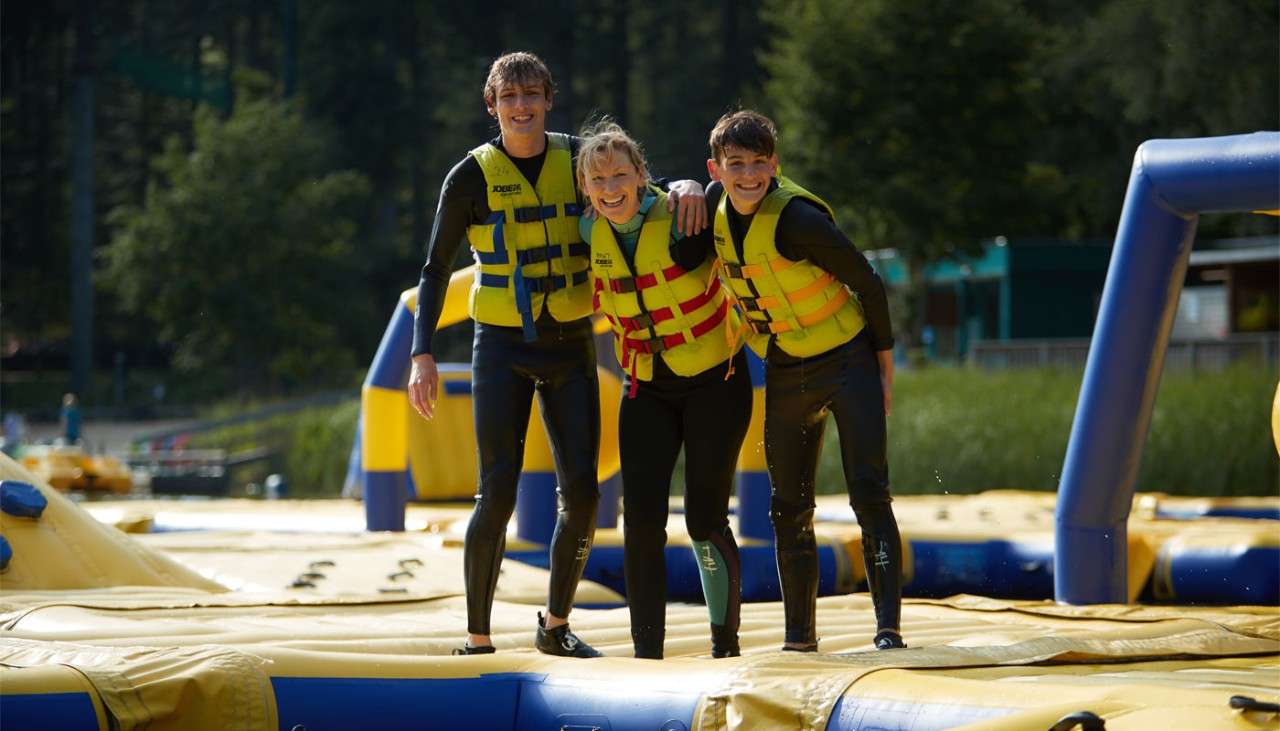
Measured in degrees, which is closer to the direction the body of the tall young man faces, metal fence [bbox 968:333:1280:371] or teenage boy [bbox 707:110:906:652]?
the teenage boy

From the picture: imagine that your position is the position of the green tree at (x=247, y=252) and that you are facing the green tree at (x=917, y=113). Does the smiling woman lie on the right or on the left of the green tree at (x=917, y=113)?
right

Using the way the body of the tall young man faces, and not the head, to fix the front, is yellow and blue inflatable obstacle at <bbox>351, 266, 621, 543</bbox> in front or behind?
behind

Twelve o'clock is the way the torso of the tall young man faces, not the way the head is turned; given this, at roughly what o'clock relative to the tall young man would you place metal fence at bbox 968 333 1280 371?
The metal fence is roughly at 7 o'clock from the tall young man.

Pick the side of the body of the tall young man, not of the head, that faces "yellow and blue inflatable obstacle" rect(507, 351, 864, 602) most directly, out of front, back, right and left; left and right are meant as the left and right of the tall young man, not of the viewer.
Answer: back

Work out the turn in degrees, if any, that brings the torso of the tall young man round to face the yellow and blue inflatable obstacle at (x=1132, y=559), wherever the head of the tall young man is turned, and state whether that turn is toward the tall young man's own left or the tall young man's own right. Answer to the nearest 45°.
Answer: approximately 135° to the tall young man's own left

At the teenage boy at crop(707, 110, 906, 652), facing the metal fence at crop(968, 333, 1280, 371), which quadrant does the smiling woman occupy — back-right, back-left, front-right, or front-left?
back-left

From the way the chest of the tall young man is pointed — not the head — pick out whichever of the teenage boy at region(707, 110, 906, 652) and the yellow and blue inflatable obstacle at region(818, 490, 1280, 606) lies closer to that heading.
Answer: the teenage boy

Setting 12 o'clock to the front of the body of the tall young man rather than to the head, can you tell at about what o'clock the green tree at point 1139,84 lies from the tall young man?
The green tree is roughly at 7 o'clock from the tall young man.

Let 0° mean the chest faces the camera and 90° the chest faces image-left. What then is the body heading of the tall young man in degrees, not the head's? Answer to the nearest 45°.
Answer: approximately 0°

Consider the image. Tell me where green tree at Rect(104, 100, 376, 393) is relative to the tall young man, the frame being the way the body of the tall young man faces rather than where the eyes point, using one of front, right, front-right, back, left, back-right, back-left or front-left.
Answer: back
